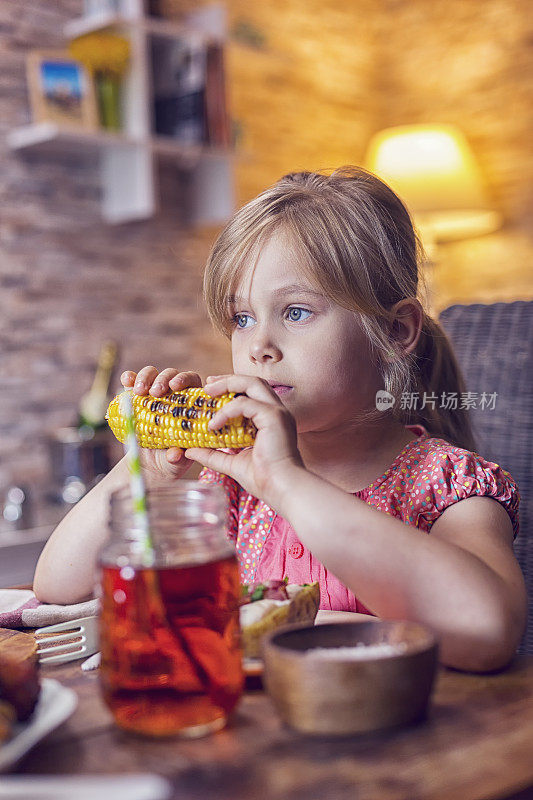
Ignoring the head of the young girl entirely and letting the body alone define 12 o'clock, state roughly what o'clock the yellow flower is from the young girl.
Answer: The yellow flower is roughly at 4 o'clock from the young girl.

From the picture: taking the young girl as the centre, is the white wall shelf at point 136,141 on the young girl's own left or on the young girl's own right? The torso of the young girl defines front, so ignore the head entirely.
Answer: on the young girl's own right

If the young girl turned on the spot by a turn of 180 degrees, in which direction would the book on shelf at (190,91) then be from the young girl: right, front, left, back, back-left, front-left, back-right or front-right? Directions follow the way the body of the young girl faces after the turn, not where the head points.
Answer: front-left

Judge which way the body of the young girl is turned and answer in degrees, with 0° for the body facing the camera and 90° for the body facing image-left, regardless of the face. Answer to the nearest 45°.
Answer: approximately 45°
